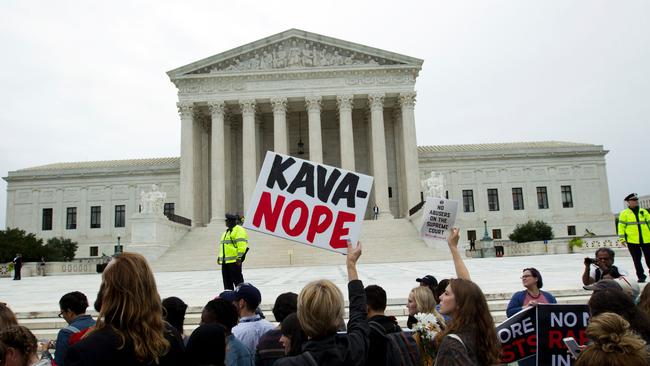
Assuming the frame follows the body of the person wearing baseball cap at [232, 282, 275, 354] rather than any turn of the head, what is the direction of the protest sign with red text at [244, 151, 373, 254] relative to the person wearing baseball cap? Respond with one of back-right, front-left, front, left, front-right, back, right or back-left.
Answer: right

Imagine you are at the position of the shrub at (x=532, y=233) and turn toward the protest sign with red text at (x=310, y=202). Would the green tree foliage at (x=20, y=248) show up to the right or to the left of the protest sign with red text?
right

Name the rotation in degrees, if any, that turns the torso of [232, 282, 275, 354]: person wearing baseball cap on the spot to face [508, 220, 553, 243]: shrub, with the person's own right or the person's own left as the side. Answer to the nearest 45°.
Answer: approximately 90° to the person's own right

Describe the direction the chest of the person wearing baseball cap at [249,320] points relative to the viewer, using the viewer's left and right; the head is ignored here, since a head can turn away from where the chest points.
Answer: facing away from the viewer and to the left of the viewer

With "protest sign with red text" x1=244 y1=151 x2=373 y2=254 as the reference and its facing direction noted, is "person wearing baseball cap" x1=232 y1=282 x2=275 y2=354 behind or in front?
behind

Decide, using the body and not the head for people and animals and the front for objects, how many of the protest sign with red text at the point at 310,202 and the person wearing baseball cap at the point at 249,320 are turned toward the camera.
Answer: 1

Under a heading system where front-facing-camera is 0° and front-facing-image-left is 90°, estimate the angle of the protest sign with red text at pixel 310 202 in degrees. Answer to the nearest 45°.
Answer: approximately 0°

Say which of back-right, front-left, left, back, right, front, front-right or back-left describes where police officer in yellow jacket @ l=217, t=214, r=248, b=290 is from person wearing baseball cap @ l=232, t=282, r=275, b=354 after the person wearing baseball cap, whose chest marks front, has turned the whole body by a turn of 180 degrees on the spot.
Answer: back-left
